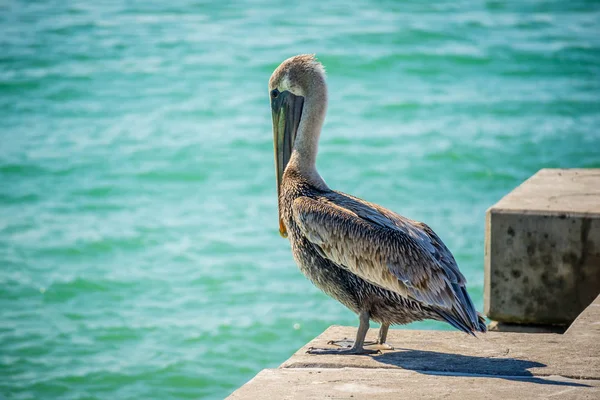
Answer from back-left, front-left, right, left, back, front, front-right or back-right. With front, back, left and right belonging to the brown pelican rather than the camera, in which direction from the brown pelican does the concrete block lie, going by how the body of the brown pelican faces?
back-right

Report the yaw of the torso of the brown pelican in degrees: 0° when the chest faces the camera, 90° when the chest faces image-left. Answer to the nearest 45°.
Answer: approximately 90°
